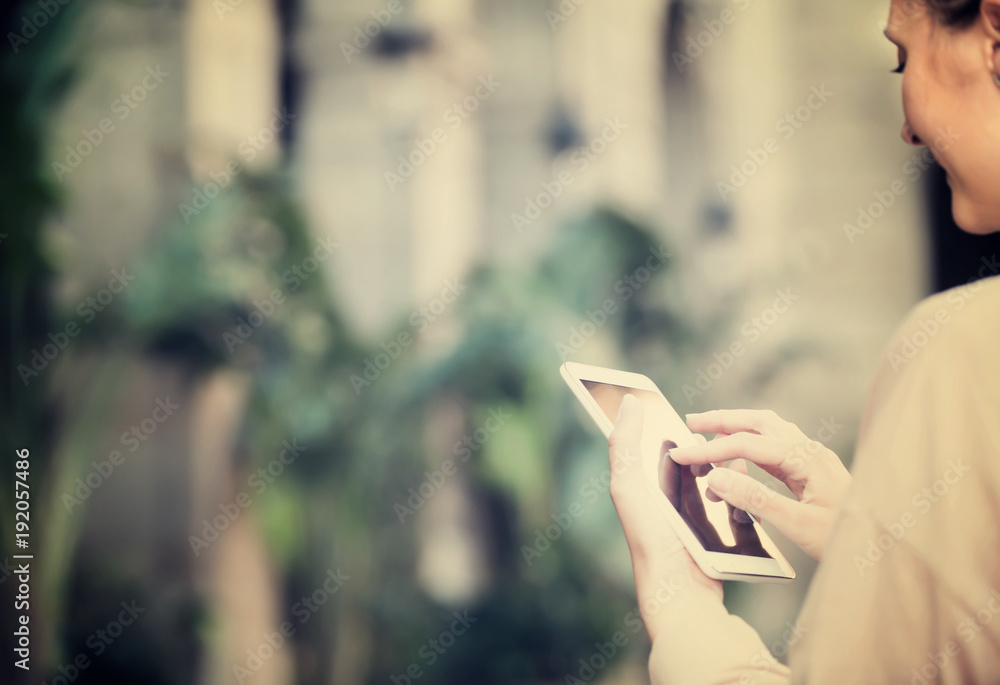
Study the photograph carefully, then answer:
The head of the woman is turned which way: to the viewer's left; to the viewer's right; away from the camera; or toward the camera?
to the viewer's left

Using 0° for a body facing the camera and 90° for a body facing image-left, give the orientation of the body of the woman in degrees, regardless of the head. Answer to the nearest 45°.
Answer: approximately 135°
